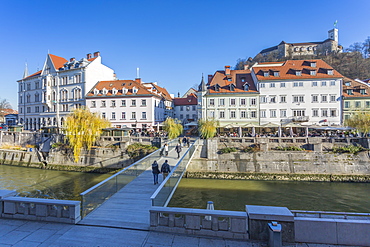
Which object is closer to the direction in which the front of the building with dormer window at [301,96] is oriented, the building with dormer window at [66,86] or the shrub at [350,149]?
the shrub

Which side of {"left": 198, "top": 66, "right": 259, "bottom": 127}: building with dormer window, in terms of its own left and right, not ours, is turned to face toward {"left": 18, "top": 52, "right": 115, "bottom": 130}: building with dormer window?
right

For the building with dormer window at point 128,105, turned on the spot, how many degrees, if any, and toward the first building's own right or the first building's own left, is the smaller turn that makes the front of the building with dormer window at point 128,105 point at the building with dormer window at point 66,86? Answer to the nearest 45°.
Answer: approximately 135° to the first building's own right

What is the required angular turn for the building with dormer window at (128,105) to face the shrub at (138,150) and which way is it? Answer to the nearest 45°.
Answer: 0° — it already faces it

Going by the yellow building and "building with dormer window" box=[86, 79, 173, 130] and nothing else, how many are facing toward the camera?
2

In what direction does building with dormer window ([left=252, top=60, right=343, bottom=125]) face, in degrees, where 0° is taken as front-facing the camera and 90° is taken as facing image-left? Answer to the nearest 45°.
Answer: approximately 0°

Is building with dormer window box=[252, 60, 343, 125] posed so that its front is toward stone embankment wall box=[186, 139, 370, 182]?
yes

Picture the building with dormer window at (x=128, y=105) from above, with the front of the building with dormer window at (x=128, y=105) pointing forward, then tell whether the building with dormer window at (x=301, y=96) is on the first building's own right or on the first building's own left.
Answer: on the first building's own left
